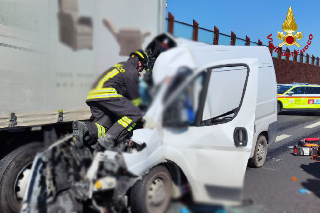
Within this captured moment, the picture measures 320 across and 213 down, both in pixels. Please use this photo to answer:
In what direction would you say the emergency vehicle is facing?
to the viewer's left

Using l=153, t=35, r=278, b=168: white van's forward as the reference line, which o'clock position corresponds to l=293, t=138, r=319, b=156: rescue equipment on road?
The rescue equipment on road is roughly at 6 o'clock from the white van.

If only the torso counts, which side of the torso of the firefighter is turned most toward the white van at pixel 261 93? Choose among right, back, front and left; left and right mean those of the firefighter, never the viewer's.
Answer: front

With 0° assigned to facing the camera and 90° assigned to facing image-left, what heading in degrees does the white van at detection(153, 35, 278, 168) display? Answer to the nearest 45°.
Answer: approximately 45°

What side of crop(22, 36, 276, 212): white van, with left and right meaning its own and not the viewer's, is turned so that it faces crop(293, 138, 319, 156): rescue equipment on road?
back

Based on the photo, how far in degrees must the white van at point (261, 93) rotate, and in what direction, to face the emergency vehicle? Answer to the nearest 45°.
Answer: approximately 135° to its right

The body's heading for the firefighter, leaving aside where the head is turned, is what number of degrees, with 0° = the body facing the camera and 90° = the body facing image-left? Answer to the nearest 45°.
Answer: approximately 225°

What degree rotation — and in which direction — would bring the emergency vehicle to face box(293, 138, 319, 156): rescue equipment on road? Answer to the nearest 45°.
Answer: approximately 90° to its left

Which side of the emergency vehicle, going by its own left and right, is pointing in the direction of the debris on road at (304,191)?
left
